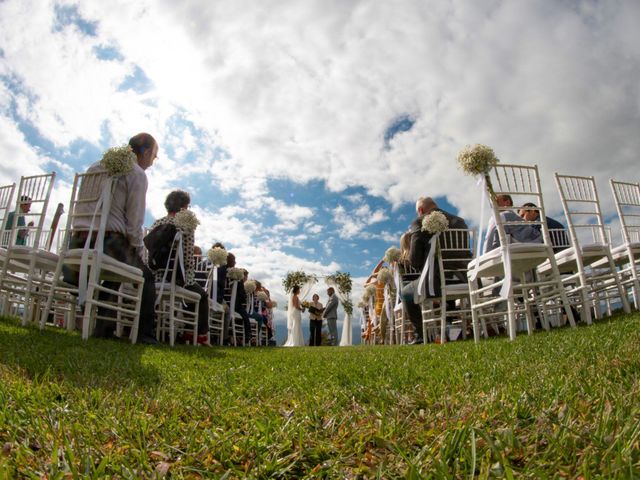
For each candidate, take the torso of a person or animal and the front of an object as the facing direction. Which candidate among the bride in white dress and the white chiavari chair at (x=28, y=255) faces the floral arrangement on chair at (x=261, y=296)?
the white chiavari chair

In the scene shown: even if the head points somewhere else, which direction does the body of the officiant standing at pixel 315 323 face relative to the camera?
toward the camera

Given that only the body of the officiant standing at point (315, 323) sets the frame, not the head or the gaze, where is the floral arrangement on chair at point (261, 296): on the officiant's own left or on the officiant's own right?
on the officiant's own right

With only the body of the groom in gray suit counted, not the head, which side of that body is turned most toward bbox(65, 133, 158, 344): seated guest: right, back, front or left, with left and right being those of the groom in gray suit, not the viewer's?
left

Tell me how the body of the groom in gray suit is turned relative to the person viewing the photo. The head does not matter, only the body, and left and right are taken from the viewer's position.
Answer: facing to the left of the viewer

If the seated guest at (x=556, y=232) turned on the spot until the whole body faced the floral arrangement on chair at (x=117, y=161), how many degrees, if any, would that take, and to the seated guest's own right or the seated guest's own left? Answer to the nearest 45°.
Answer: approximately 90° to the seated guest's own left

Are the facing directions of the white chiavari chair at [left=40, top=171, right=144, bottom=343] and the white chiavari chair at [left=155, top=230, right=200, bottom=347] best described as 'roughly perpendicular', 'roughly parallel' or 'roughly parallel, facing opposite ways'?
roughly parallel

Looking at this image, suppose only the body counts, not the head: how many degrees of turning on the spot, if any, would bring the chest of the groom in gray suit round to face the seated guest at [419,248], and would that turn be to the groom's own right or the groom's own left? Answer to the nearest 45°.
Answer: approximately 90° to the groom's own left

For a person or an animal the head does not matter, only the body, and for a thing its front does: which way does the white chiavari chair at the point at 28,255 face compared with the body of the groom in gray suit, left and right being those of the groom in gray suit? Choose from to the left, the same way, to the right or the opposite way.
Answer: to the right

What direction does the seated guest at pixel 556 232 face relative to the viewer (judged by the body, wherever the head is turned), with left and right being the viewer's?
facing away from the viewer and to the left of the viewer

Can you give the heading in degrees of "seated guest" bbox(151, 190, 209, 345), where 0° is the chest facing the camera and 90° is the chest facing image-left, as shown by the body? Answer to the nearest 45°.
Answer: approximately 225°

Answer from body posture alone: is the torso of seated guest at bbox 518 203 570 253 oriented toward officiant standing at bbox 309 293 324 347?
yes

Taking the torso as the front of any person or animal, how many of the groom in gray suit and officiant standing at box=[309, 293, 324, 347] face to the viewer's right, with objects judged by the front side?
0

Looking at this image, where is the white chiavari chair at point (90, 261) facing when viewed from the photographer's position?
facing away from the viewer and to the right of the viewer

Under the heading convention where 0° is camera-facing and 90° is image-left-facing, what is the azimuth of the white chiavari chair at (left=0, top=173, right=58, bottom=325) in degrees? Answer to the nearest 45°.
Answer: approximately 225°

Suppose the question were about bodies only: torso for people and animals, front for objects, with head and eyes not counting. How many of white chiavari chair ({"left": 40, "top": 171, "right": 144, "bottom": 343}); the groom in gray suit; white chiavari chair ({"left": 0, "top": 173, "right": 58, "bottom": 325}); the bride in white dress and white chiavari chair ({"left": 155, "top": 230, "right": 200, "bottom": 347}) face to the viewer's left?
1

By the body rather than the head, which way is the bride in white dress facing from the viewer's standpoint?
to the viewer's right

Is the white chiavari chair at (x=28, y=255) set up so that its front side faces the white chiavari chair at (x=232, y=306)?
yes

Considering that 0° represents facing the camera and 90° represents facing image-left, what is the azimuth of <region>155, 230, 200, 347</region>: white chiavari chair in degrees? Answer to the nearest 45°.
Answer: approximately 225°

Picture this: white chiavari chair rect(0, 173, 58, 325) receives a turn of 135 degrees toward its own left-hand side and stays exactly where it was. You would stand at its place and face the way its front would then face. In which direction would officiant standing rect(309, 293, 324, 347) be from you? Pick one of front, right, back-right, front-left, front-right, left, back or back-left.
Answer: back-right

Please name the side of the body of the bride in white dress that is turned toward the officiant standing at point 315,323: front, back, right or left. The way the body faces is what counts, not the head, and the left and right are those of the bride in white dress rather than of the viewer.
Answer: front
